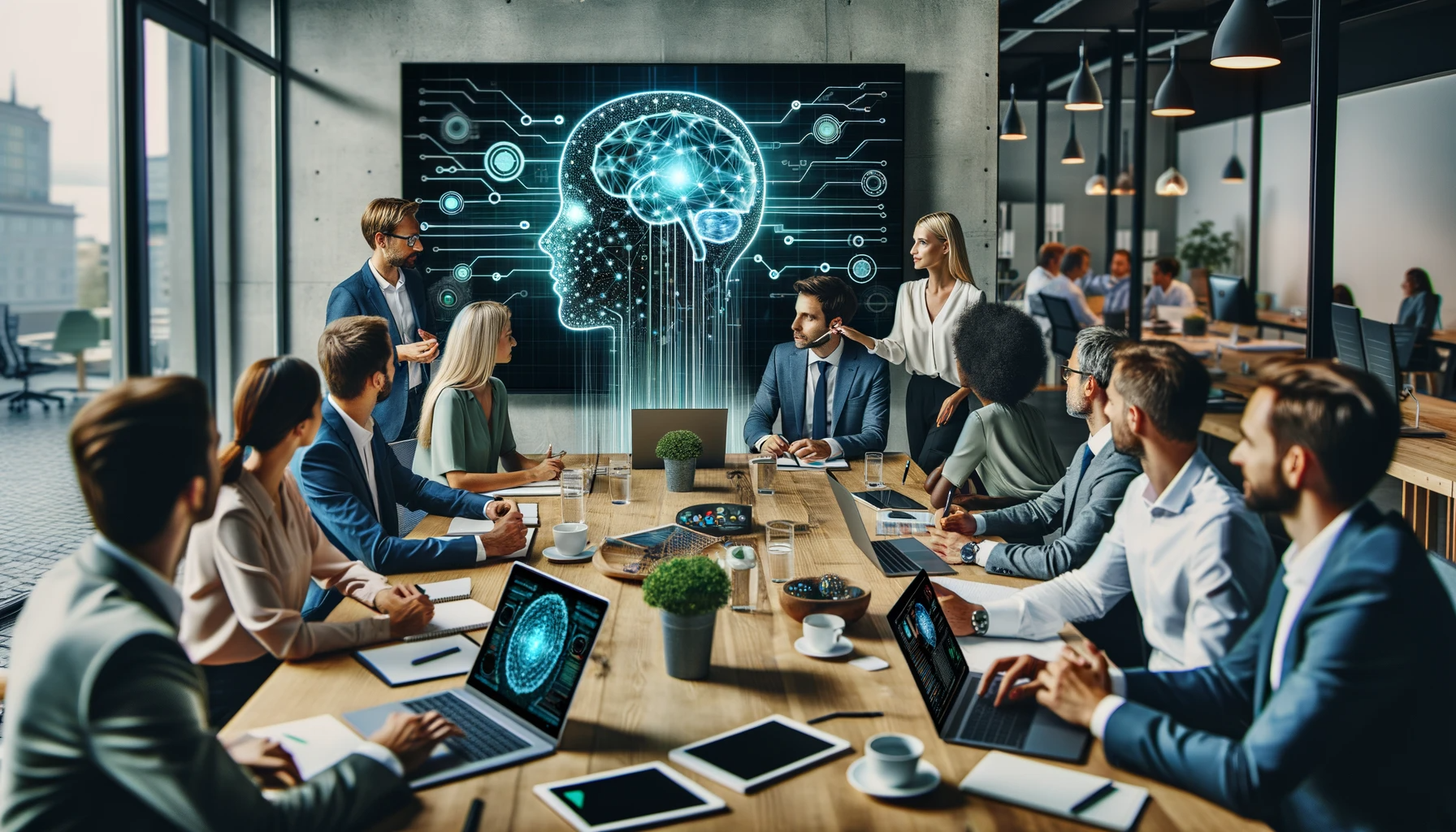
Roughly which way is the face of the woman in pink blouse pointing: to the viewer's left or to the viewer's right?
to the viewer's right

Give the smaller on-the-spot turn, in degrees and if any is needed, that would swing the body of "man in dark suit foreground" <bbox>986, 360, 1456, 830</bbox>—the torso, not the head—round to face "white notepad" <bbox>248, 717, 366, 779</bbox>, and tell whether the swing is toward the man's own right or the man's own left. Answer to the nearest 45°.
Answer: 0° — they already face it

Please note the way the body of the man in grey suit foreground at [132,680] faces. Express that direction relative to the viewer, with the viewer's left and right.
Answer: facing away from the viewer and to the right of the viewer

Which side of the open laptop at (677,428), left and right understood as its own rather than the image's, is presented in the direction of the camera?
back

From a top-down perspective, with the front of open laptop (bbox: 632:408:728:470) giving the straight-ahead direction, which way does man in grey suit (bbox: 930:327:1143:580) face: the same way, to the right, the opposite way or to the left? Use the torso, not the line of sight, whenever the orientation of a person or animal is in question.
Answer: to the left

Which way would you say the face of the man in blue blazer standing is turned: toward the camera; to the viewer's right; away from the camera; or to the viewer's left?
to the viewer's right

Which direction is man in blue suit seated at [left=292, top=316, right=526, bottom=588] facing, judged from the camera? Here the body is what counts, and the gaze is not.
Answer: to the viewer's right

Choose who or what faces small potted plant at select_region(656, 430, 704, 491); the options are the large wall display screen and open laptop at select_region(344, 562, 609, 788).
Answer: the large wall display screen

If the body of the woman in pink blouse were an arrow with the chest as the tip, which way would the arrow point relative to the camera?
to the viewer's right

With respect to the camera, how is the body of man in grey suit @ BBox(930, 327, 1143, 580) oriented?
to the viewer's left

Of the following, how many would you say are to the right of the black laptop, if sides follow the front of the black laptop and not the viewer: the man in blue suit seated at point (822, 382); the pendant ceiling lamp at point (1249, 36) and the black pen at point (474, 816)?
1
